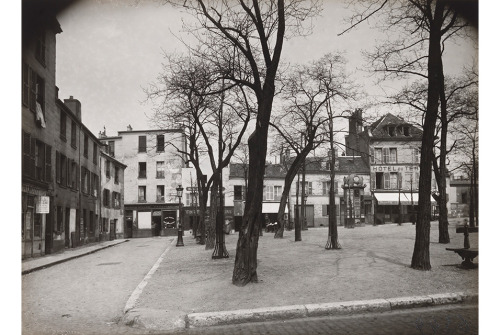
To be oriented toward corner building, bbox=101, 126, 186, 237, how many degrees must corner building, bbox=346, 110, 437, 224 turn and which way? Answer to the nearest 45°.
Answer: approximately 135° to its right

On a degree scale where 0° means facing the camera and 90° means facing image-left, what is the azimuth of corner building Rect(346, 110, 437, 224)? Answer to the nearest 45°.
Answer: approximately 0°

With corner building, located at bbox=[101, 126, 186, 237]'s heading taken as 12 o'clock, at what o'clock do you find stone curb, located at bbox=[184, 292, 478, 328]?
The stone curb is roughly at 12 o'clock from the corner building.

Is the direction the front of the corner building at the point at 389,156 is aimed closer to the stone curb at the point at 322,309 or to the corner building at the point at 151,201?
the stone curb

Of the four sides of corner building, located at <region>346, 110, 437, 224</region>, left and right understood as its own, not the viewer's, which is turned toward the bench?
front

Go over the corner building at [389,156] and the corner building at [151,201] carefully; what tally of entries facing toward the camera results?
2

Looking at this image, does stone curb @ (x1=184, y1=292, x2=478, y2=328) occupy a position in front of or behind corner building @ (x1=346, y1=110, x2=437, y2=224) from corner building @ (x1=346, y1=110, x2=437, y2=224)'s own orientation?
in front
